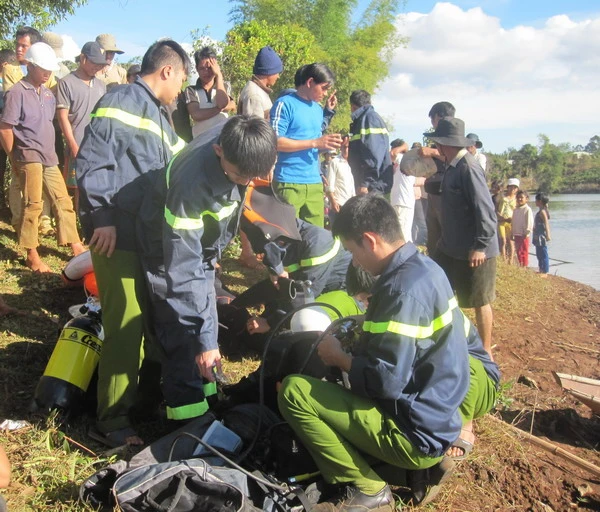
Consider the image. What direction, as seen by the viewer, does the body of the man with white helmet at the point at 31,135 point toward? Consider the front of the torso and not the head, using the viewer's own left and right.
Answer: facing the viewer and to the right of the viewer

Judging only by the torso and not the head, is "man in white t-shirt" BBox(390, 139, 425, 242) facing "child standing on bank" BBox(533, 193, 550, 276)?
no

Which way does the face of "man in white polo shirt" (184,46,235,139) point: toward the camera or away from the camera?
toward the camera

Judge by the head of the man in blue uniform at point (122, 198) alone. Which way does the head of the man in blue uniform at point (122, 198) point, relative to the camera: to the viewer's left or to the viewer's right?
to the viewer's right

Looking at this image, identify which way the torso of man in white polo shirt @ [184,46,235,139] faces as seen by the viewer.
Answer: toward the camera

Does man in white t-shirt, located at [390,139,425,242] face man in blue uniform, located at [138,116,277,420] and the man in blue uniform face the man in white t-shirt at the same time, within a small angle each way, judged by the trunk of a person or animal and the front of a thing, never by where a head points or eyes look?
no

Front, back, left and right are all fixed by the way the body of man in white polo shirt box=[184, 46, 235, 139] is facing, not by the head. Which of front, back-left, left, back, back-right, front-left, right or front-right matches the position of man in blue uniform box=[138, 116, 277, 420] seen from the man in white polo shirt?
front

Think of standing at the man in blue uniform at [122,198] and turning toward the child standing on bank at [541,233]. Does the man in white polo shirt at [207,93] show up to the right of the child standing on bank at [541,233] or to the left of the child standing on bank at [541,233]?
left

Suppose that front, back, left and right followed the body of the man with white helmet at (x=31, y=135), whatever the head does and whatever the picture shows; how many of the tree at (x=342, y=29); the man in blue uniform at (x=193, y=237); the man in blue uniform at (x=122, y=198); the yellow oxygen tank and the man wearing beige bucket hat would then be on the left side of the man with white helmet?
2

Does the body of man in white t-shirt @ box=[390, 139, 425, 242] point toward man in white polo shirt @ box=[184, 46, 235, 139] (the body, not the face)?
no

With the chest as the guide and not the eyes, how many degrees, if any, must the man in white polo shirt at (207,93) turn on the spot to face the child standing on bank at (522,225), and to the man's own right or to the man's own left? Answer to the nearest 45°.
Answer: approximately 135° to the man's own left

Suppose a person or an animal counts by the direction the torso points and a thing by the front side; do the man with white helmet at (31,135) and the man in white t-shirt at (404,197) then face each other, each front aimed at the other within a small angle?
no

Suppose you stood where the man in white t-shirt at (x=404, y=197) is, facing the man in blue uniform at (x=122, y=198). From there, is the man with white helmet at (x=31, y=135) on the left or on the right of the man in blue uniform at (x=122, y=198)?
right

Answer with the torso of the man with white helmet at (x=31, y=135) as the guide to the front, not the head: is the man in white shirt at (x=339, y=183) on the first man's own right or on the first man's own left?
on the first man's own left

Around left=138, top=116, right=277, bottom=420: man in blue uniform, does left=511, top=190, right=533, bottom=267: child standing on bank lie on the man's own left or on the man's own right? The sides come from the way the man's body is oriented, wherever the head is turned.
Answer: on the man's own left
